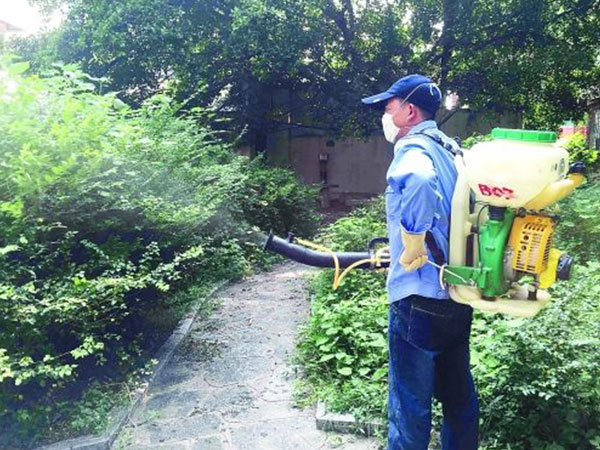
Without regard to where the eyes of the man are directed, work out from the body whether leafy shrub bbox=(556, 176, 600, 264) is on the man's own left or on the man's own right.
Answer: on the man's own right

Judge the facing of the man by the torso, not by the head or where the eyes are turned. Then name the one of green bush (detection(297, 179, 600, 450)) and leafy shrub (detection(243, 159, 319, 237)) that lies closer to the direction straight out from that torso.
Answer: the leafy shrub

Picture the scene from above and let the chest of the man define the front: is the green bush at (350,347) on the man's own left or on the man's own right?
on the man's own right

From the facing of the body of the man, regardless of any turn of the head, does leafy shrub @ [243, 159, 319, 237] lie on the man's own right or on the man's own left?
on the man's own right

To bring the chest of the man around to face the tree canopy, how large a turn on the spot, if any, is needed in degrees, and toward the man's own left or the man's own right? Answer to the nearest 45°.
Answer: approximately 90° to the man's own right

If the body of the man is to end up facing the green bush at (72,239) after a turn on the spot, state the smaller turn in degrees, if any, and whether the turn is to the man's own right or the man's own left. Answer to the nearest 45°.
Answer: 0° — they already face it

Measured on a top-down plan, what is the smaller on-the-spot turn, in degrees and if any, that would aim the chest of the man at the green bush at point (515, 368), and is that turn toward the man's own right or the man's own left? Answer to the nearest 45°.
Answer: approximately 135° to the man's own right

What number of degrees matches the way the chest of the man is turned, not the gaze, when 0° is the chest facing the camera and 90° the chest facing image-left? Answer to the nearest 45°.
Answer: approximately 90°

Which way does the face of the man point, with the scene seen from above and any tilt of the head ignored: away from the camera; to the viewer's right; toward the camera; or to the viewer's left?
to the viewer's left

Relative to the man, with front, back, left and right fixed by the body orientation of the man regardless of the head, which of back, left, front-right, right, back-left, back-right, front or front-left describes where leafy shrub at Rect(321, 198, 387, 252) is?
right
